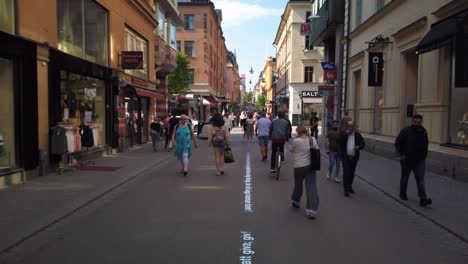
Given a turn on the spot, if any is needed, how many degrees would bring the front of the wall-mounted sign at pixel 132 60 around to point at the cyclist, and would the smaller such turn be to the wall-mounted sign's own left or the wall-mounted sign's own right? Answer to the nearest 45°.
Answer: approximately 45° to the wall-mounted sign's own left

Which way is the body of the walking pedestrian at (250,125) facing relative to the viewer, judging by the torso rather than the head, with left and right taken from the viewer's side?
facing away from the viewer

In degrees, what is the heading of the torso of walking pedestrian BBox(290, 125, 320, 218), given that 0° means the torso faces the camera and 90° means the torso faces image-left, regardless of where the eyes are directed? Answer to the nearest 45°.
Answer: approximately 180°

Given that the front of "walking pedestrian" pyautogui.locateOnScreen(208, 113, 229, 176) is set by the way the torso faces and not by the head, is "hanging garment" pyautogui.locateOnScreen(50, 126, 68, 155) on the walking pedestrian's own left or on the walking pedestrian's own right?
on the walking pedestrian's own left

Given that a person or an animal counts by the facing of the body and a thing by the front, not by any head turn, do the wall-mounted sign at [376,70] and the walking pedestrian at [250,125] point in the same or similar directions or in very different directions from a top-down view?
very different directions

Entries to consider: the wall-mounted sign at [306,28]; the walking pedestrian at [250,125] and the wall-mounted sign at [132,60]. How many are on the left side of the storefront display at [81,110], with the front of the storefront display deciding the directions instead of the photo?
3

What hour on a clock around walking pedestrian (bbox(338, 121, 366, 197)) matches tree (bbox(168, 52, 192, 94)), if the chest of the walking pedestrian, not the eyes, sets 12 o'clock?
The tree is roughly at 5 o'clock from the walking pedestrian.

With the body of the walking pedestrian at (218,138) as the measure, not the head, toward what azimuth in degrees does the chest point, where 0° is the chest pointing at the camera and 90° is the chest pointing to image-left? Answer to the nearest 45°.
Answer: approximately 180°

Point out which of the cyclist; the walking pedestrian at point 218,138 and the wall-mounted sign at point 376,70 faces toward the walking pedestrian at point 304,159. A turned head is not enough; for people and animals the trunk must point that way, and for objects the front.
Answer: the wall-mounted sign
